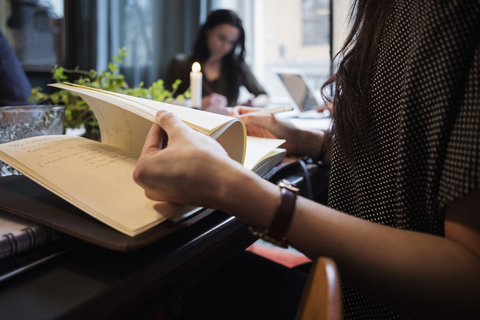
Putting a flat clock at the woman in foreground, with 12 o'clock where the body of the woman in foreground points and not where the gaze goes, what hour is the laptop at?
The laptop is roughly at 3 o'clock from the woman in foreground.

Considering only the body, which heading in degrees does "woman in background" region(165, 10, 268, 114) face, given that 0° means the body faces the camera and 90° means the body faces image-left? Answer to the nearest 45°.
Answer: approximately 0°

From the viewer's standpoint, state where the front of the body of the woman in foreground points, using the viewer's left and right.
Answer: facing to the left of the viewer

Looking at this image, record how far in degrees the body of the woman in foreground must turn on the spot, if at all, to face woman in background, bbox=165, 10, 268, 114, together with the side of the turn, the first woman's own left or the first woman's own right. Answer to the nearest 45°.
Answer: approximately 90° to the first woman's own right
